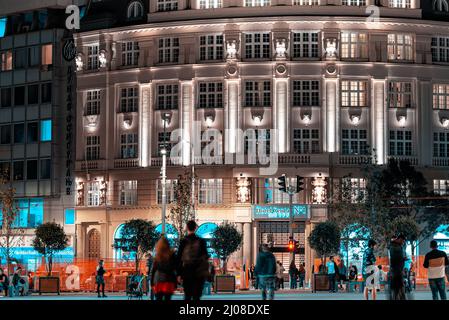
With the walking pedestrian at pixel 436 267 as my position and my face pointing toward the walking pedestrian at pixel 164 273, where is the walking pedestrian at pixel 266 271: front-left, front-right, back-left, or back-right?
front-right

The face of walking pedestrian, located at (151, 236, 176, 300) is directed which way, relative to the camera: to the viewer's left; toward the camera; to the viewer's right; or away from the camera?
away from the camera

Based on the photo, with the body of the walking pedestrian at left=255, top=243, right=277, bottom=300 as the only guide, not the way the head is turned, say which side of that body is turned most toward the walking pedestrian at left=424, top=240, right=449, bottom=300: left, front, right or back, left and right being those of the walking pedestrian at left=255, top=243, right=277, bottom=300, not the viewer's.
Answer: right

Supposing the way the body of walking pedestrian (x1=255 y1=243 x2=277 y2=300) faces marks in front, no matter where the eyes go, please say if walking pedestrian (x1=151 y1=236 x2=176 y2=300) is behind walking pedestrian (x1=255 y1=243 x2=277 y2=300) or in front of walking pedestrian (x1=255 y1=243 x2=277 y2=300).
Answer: behind

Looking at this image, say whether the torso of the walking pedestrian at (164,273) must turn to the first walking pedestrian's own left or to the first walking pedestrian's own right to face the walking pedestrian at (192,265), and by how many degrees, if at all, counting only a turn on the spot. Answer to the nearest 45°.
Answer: approximately 135° to the first walking pedestrian's own right

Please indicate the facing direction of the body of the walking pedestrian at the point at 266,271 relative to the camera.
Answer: away from the camera

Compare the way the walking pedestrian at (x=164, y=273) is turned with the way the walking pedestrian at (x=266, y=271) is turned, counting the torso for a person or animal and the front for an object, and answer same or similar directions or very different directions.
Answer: same or similar directions

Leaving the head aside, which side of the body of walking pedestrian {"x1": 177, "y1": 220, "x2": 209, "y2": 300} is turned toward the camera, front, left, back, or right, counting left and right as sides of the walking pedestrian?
back

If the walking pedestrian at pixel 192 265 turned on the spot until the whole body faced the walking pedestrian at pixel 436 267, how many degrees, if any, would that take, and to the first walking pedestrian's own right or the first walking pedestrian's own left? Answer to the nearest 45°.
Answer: approximately 45° to the first walking pedestrian's own right

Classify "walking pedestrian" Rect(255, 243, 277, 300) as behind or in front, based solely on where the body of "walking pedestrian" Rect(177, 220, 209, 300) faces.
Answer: in front

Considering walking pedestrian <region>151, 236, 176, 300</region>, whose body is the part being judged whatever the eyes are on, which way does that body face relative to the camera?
away from the camera

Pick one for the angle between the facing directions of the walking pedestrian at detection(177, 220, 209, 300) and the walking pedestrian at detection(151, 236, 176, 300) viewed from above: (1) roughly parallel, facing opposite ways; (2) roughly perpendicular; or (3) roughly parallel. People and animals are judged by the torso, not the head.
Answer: roughly parallel

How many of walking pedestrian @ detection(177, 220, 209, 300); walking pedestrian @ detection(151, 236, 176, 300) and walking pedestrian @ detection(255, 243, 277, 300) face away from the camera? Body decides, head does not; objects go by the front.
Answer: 3

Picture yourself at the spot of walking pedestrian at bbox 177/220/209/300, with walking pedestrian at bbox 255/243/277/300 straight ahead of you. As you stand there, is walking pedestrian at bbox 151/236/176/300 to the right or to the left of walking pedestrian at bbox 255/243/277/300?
left
